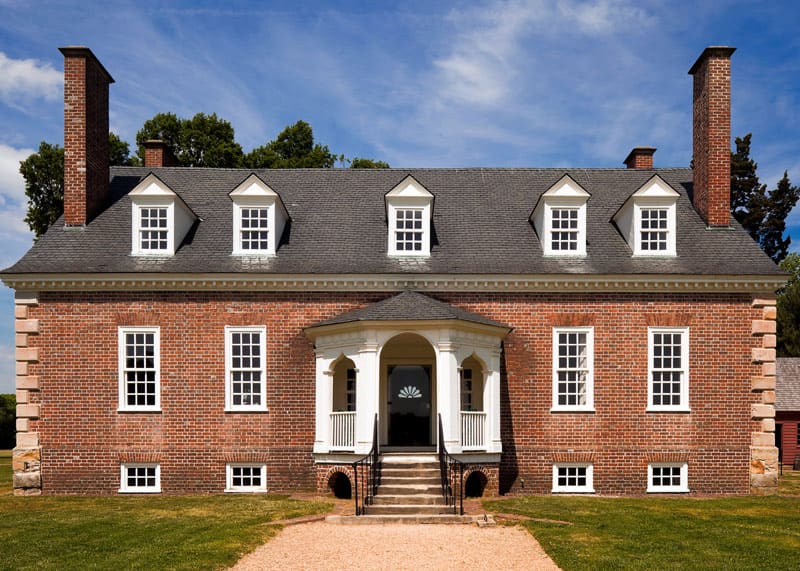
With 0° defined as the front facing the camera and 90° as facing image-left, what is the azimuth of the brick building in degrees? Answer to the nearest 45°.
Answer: approximately 0°

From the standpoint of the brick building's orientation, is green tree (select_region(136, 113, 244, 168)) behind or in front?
behind

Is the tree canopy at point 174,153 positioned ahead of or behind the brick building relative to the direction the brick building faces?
behind

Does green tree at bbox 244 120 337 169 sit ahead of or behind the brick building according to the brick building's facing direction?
behind
